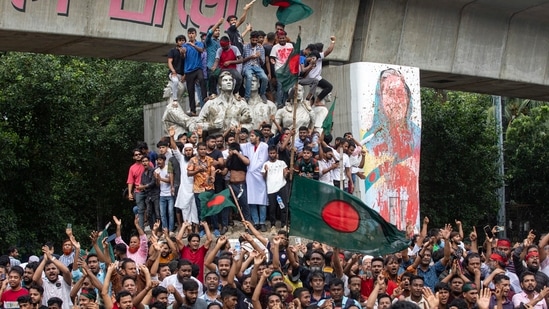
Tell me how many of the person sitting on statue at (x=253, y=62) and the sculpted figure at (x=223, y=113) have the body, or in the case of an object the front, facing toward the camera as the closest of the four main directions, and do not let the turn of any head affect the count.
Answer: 2

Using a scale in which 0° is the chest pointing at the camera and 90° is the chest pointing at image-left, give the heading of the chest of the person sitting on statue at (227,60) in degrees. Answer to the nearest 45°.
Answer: approximately 0°

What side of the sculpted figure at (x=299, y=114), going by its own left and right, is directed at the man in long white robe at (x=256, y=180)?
front

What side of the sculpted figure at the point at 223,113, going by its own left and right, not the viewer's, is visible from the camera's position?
front

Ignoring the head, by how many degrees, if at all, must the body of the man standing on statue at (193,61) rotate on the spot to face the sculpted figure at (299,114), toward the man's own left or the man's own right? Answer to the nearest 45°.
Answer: approximately 90° to the man's own left

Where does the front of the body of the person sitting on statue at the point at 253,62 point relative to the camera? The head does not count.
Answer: toward the camera

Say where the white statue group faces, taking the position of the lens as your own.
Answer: facing the viewer

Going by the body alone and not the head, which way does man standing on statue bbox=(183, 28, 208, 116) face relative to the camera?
toward the camera
